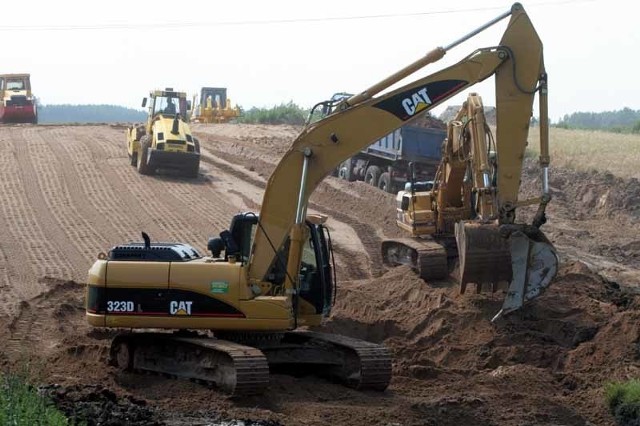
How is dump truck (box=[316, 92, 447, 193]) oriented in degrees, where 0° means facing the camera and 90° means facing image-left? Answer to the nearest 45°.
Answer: approximately 135°

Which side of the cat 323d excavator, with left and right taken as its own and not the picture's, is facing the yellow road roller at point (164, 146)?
left

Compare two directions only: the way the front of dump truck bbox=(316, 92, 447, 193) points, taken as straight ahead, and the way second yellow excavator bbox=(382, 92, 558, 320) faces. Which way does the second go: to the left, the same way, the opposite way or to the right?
the opposite way

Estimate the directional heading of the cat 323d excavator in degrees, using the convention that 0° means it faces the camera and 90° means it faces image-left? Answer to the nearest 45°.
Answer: approximately 270°

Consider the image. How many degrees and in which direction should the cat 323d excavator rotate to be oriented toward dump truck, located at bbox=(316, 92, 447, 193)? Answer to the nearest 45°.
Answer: approximately 90° to its left

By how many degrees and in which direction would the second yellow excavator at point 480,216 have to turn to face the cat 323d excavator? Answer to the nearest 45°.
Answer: approximately 90° to its right

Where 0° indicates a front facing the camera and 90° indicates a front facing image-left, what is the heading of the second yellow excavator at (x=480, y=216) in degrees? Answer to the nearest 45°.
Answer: approximately 315°

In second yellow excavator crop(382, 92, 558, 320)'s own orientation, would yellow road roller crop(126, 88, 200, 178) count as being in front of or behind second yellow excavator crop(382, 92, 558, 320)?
behind

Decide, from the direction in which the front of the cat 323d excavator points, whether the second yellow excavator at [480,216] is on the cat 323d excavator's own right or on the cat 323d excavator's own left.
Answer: on the cat 323d excavator's own left
